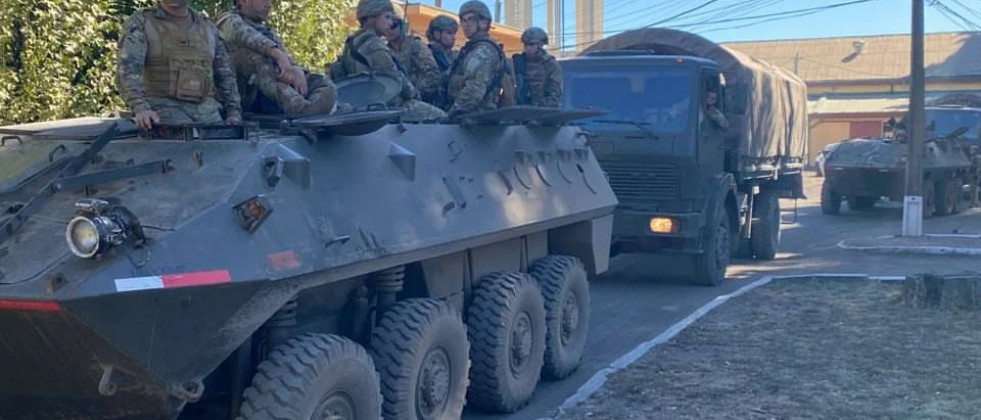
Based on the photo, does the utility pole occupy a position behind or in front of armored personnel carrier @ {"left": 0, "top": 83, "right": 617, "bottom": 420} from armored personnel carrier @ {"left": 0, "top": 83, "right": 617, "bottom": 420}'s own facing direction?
behind

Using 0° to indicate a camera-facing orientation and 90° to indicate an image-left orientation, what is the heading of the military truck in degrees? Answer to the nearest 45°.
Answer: approximately 45°

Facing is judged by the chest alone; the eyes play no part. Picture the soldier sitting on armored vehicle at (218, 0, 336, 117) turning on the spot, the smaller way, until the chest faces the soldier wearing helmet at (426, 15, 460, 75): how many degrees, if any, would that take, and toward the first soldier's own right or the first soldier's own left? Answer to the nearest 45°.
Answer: approximately 90° to the first soldier's own left

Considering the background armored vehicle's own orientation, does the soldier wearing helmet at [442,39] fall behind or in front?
in front

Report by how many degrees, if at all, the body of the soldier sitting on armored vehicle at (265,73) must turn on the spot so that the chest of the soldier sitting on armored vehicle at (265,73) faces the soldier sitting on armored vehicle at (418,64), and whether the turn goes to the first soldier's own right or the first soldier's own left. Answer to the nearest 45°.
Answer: approximately 90° to the first soldier's own left

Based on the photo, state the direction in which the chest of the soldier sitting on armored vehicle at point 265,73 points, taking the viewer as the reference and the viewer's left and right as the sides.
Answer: facing the viewer and to the right of the viewer

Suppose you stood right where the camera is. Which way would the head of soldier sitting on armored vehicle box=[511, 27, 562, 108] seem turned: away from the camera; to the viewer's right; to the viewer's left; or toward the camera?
toward the camera

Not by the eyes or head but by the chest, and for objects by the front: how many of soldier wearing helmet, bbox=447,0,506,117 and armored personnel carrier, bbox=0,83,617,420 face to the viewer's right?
0

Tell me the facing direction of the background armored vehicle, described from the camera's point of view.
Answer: facing the viewer and to the left of the viewer
